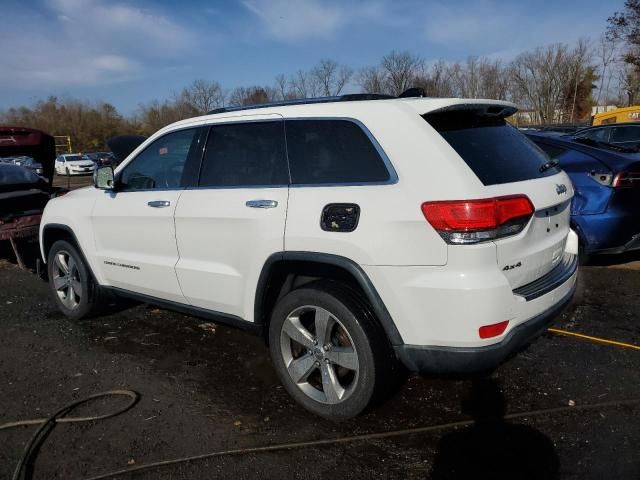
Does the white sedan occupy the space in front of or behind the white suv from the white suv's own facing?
in front

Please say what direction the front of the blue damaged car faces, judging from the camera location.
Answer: facing away from the viewer and to the left of the viewer

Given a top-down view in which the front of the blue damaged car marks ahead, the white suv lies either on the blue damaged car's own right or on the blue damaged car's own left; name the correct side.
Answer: on the blue damaged car's own left

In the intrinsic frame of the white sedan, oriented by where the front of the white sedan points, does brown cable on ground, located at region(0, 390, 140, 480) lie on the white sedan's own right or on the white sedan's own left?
on the white sedan's own right

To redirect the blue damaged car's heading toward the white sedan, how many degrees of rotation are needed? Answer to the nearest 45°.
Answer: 0° — it already faces it

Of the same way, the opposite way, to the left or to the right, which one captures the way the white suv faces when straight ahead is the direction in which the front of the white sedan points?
the opposite way

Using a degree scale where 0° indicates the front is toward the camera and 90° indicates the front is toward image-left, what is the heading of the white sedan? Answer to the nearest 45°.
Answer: approximately 315°

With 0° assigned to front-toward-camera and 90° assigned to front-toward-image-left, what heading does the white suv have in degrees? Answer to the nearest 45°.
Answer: approximately 135°

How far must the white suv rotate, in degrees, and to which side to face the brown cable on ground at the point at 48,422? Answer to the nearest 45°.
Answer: approximately 45° to its left
